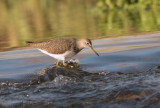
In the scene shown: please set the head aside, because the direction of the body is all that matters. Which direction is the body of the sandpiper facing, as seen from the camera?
to the viewer's right
